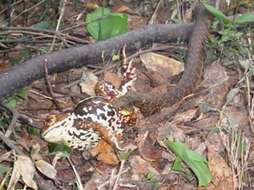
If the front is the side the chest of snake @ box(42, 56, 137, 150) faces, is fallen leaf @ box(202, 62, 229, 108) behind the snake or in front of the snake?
behind

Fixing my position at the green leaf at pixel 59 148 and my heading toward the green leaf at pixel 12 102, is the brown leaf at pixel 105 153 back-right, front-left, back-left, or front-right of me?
back-right

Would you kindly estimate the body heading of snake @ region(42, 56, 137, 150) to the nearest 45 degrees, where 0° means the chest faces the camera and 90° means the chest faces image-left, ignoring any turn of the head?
approximately 90°
